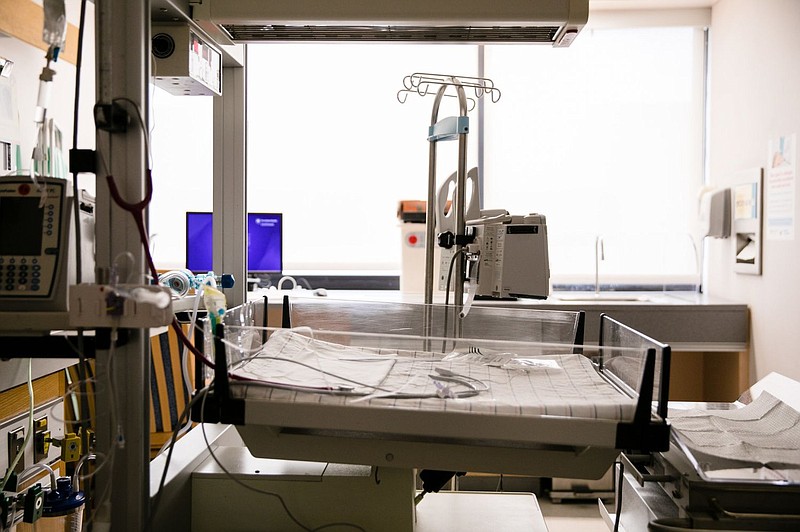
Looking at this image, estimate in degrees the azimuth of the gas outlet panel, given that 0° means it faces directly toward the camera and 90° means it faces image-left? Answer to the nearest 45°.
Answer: approximately 315°

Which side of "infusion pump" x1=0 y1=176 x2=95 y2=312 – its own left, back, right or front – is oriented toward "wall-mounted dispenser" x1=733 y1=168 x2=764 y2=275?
left

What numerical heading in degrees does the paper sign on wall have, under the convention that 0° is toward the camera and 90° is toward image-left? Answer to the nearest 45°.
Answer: approximately 45°

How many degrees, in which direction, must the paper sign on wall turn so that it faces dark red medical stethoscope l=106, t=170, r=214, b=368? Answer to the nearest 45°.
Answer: approximately 45° to its left
